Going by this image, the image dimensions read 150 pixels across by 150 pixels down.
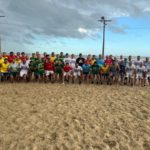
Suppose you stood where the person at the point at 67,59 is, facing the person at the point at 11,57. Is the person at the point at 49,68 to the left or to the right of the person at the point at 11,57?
left

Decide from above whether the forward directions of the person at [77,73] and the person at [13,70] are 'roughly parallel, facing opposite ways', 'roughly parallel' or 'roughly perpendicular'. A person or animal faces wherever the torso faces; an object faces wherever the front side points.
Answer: roughly parallel

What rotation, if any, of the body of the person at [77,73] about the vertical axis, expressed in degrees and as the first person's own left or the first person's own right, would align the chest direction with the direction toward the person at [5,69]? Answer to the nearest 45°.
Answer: approximately 90° to the first person's own right

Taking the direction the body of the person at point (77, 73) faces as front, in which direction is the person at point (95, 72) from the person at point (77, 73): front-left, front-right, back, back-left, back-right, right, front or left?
left

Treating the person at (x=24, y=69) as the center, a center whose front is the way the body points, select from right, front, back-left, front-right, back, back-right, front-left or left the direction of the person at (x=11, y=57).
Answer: back-right

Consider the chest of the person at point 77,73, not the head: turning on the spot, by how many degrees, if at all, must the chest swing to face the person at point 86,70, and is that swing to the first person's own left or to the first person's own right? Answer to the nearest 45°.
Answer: approximately 90° to the first person's own left

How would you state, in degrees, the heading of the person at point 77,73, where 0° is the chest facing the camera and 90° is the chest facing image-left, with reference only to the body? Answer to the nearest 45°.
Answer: approximately 0°

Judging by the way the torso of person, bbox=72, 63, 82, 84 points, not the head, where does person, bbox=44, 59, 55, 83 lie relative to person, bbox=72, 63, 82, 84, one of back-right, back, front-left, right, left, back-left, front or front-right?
right

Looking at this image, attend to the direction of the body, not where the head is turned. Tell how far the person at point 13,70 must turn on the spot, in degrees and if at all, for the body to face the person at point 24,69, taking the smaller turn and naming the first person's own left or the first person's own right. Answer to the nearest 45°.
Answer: approximately 90° to the first person's own left

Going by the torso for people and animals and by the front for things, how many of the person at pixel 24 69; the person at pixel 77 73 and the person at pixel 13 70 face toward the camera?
3

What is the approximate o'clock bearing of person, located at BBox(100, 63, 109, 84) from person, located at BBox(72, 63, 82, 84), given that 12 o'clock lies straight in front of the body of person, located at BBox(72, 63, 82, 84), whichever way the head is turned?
person, located at BBox(100, 63, 109, 84) is roughly at 9 o'clock from person, located at BBox(72, 63, 82, 84).

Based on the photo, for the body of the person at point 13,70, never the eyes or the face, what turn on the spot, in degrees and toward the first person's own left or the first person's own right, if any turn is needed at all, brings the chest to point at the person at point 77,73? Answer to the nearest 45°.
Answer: approximately 90° to the first person's own left

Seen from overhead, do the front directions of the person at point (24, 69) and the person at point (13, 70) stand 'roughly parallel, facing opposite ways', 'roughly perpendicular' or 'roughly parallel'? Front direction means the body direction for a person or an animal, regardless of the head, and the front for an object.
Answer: roughly parallel

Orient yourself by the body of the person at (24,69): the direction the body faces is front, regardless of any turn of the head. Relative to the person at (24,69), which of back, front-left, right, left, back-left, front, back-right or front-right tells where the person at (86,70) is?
left

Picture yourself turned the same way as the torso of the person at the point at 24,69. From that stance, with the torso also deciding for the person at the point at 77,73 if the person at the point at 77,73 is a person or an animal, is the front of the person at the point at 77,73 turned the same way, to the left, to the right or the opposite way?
the same way

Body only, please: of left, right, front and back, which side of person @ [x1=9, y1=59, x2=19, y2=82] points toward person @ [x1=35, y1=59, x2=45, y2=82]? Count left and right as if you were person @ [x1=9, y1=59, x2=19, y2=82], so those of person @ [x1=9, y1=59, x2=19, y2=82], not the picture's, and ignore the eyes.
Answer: left

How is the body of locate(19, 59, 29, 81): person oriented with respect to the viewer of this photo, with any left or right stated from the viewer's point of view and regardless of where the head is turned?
facing the viewer

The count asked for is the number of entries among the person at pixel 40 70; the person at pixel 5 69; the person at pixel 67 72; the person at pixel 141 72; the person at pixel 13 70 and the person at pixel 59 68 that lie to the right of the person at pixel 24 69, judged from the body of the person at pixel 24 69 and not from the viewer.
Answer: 2
